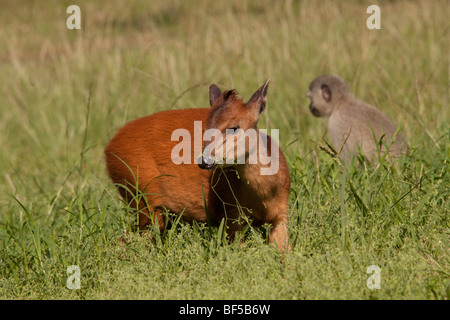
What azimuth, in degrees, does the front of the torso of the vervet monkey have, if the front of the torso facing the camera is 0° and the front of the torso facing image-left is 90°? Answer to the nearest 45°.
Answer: approximately 90°

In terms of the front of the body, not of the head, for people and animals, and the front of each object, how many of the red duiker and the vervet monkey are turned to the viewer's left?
1

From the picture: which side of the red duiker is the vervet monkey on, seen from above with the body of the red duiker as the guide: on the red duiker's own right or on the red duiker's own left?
on the red duiker's own left

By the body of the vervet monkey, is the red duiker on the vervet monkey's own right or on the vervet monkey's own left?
on the vervet monkey's own left

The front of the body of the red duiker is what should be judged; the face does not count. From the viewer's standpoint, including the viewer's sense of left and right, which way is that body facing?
facing the viewer and to the right of the viewer
